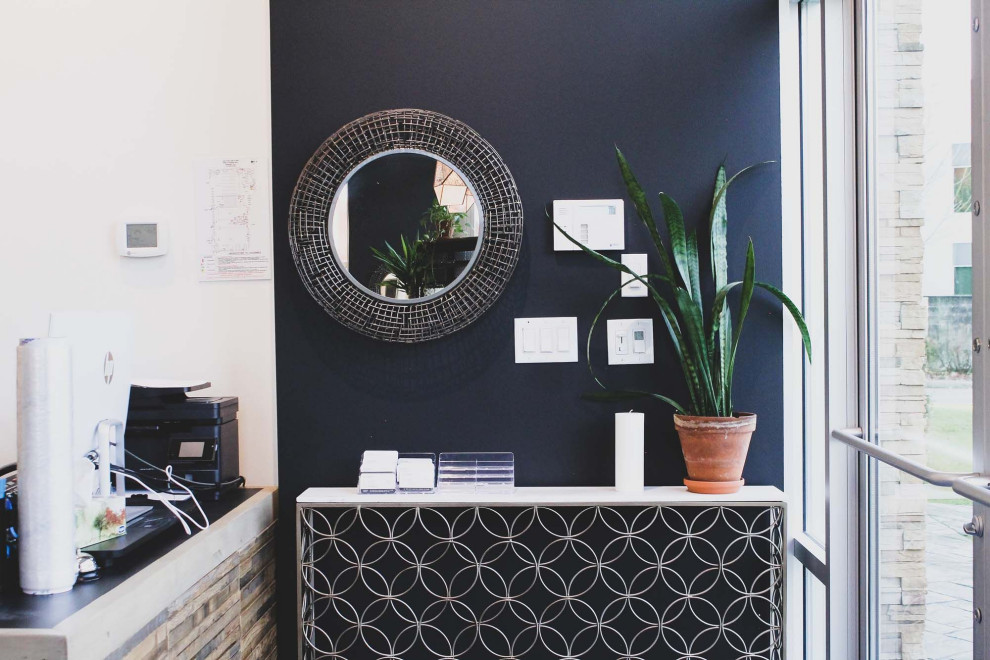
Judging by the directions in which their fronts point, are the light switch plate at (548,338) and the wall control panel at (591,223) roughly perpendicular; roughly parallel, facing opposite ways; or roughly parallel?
roughly parallel

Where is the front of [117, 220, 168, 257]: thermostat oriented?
toward the camera

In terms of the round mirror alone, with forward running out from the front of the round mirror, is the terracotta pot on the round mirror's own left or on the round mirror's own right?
on the round mirror's own left

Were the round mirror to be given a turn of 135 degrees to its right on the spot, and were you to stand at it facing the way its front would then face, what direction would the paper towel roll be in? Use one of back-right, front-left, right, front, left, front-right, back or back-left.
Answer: left

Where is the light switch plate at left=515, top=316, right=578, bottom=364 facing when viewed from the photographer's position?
facing the viewer

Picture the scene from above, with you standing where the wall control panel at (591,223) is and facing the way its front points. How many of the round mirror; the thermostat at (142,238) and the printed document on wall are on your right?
3

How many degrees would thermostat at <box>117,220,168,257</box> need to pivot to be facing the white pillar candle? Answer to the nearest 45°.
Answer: approximately 45° to its left

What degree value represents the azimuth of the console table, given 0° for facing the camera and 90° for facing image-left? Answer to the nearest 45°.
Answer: approximately 0°

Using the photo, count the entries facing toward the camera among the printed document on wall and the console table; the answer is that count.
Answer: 2

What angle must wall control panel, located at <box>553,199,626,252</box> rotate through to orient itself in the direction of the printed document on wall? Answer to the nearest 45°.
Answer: approximately 90° to its right

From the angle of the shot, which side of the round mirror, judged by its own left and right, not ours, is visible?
front

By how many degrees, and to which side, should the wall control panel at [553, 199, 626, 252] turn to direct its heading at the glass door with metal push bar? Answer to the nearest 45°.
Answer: approximately 45° to its left

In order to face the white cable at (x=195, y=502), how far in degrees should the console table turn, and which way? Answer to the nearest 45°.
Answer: approximately 45° to its right

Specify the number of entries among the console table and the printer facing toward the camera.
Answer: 2

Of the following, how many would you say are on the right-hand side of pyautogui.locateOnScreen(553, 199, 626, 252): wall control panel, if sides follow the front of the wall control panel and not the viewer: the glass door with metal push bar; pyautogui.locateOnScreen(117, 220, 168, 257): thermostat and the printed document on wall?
2
